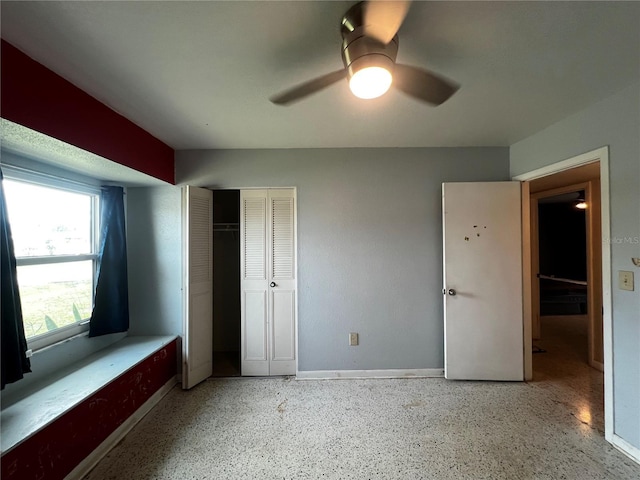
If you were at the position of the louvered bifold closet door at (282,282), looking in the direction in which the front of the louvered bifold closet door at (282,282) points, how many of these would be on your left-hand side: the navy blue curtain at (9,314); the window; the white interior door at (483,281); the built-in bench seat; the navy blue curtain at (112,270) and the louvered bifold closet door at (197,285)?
1

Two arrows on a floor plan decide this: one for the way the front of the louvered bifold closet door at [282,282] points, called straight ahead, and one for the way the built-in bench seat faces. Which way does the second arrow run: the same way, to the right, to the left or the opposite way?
to the left

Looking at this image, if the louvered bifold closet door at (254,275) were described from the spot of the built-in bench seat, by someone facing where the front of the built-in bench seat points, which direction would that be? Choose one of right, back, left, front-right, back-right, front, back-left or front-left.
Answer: front-left

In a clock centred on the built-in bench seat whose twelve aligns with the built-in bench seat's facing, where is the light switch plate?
The light switch plate is roughly at 12 o'clock from the built-in bench seat.

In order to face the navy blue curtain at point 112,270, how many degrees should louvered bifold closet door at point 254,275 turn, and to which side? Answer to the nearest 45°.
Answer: approximately 90° to its right

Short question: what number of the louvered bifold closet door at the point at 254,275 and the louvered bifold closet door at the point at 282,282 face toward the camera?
2

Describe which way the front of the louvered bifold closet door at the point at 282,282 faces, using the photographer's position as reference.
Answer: facing the viewer

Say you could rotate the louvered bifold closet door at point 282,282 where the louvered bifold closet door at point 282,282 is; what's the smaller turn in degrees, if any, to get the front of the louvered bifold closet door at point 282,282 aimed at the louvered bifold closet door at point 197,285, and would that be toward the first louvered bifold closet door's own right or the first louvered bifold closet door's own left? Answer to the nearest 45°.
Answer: approximately 90° to the first louvered bifold closet door's own right

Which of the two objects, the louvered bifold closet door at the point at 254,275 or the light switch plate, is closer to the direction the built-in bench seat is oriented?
the light switch plate

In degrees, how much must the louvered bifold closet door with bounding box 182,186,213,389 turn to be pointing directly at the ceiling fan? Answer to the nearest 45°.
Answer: approximately 45° to its right

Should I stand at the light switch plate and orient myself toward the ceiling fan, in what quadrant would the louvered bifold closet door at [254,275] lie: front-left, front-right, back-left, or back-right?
front-right

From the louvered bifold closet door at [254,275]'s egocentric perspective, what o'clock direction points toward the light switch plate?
The light switch plate is roughly at 10 o'clock from the louvered bifold closet door.

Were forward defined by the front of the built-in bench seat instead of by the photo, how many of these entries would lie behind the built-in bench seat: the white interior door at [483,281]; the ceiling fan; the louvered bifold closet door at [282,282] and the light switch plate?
0

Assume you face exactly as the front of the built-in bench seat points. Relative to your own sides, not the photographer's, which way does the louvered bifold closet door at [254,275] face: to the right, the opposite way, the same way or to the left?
to the right
